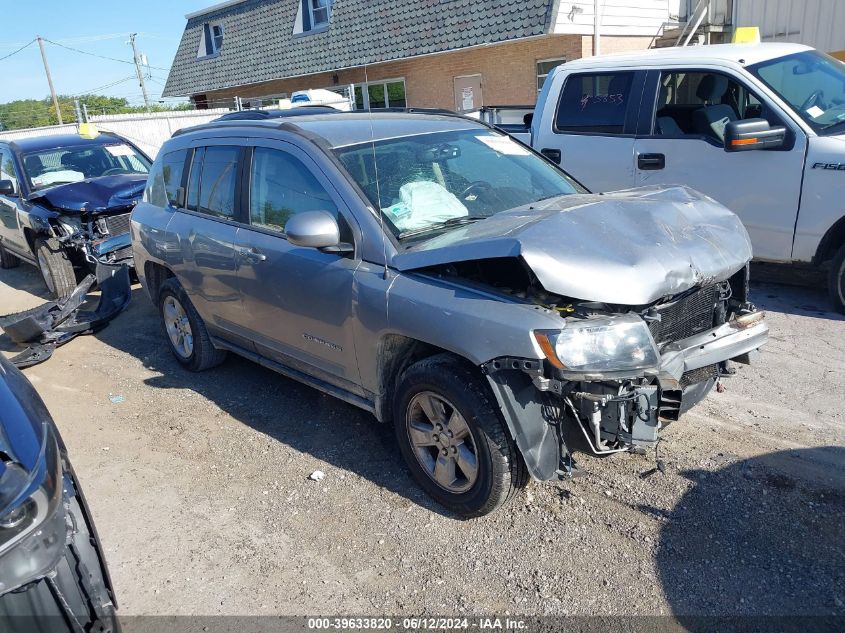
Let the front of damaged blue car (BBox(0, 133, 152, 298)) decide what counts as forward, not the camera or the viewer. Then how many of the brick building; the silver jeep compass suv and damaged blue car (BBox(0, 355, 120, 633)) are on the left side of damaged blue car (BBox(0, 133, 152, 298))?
1

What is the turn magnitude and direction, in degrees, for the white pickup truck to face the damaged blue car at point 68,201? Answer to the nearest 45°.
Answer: approximately 135° to its right

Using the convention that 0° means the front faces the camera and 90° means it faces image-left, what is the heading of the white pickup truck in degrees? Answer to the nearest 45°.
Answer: approximately 315°

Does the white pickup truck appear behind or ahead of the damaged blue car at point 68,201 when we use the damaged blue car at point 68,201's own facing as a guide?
ahead

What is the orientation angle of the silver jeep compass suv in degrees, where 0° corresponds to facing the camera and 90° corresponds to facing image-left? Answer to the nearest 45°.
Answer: approximately 315°

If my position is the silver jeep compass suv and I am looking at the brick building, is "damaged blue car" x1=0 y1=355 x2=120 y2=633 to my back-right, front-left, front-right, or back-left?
back-left

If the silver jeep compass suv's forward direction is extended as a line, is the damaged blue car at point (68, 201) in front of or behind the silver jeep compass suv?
behind

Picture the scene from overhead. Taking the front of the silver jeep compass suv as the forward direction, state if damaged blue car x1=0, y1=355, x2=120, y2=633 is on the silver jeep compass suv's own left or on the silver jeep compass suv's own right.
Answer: on the silver jeep compass suv's own right

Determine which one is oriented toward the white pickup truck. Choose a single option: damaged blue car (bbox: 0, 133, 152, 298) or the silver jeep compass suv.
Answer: the damaged blue car

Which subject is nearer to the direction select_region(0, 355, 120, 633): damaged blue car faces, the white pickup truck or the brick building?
the white pickup truck

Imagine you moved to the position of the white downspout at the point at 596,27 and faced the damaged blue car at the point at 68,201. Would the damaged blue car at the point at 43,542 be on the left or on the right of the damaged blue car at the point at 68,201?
left

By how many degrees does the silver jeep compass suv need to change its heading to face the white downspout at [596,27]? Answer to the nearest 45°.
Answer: approximately 135° to its left

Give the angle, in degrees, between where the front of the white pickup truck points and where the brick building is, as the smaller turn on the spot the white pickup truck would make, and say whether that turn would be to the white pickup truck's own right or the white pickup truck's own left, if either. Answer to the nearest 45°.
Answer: approximately 180°
